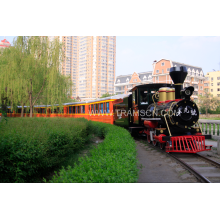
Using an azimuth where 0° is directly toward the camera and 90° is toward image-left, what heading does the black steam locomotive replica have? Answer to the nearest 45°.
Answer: approximately 315°

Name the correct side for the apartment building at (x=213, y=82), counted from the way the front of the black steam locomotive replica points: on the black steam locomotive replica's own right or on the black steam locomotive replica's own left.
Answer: on the black steam locomotive replica's own left
